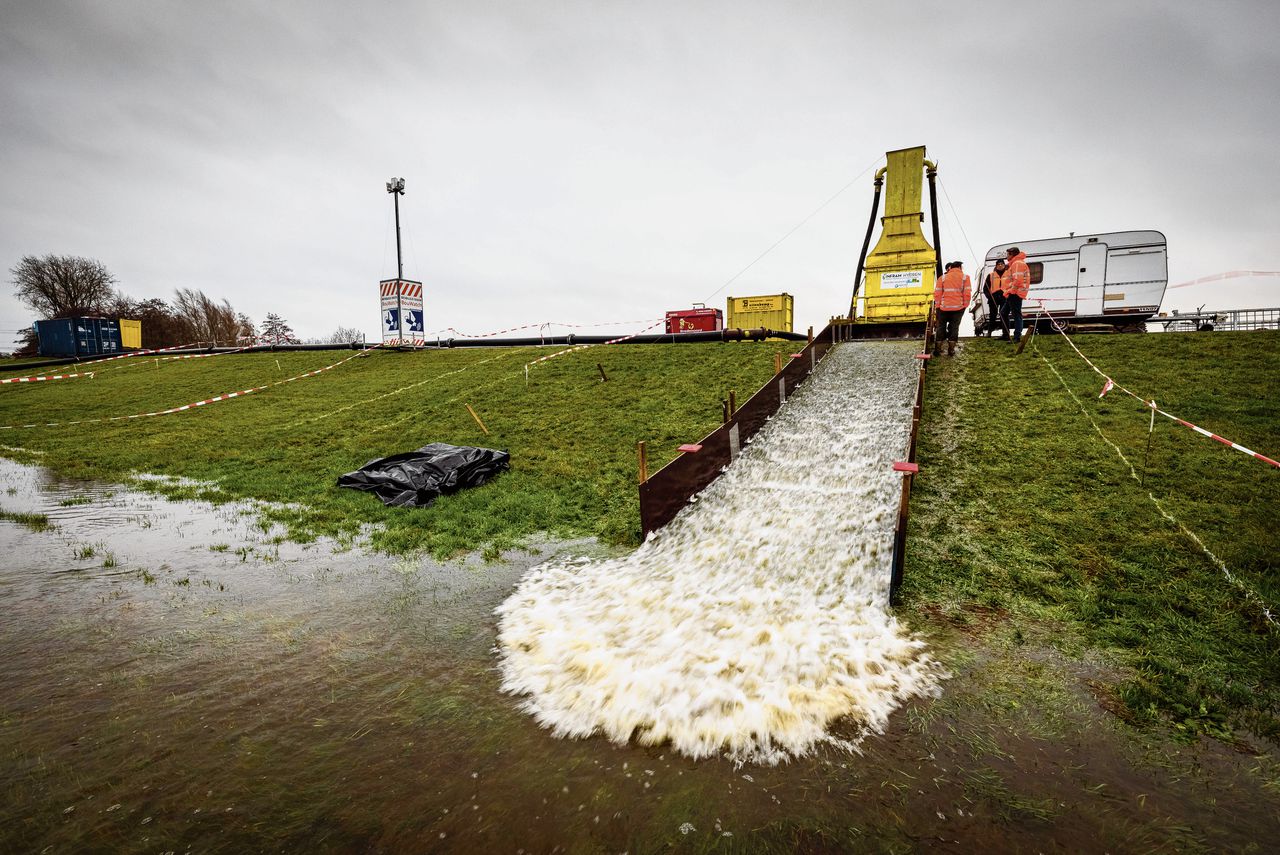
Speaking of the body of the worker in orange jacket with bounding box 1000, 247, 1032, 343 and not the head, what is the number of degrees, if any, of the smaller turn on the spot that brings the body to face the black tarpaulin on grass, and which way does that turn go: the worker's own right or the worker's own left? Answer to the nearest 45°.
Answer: approximately 45° to the worker's own left

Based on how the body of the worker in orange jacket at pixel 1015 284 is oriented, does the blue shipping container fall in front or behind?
in front

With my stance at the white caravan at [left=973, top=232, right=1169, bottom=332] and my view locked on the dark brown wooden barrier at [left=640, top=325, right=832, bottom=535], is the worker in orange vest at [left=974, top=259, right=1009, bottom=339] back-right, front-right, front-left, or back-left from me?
front-right

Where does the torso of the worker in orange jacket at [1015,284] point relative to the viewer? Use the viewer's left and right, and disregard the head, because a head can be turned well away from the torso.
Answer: facing to the left of the viewer

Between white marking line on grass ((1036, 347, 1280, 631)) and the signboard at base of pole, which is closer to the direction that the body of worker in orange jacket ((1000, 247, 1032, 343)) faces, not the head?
the signboard at base of pole

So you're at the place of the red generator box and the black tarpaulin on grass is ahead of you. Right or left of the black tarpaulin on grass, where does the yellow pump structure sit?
left

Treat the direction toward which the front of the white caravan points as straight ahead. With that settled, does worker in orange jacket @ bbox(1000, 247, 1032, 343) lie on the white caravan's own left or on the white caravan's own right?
on the white caravan's own right

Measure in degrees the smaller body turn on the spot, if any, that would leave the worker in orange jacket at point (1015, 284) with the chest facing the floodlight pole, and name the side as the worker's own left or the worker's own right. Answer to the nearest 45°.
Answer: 0° — they already face it

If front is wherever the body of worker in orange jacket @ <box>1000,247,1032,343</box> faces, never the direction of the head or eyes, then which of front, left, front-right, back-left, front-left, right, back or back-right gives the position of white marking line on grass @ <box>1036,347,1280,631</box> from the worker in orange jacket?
left
